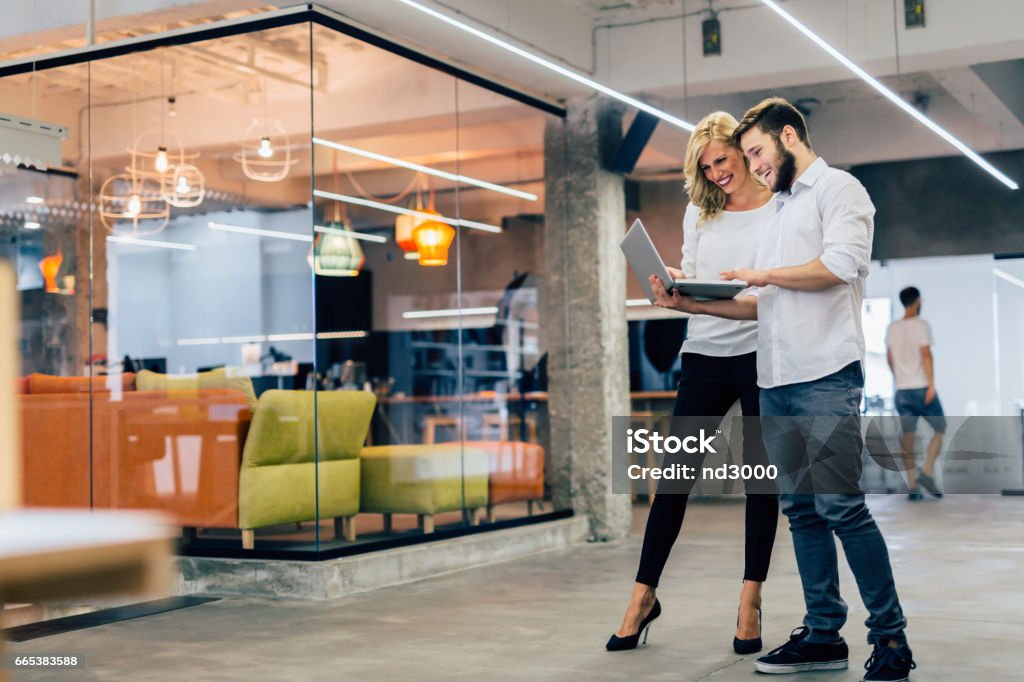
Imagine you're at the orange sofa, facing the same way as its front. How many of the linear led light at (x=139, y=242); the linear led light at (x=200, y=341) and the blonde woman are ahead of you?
2

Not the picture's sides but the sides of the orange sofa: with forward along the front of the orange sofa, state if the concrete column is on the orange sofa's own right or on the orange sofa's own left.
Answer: on the orange sofa's own right

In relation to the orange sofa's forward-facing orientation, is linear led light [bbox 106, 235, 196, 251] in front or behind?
in front

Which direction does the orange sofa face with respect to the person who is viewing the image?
facing away from the viewer

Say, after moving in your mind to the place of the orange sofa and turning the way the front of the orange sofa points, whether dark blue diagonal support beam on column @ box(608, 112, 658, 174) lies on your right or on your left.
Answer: on your right

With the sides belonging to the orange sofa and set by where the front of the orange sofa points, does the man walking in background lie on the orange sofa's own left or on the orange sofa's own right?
on the orange sofa's own right

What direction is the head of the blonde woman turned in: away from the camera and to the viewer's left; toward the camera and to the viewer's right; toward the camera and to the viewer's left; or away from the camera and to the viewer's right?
toward the camera and to the viewer's left

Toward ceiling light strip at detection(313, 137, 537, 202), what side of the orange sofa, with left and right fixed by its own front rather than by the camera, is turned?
right

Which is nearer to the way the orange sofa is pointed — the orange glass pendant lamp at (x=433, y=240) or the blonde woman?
the orange glass pendant lamp
